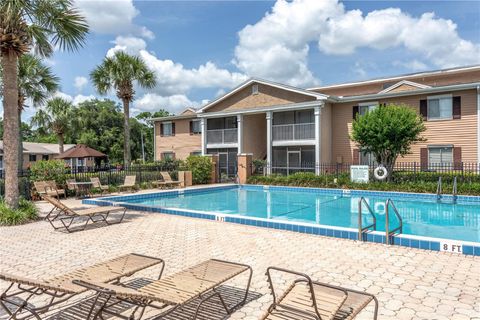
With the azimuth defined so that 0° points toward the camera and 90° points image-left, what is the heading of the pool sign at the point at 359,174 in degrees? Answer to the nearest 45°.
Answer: approximately 0°

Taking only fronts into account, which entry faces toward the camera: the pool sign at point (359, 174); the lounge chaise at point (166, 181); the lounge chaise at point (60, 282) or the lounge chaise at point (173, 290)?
the pool sign

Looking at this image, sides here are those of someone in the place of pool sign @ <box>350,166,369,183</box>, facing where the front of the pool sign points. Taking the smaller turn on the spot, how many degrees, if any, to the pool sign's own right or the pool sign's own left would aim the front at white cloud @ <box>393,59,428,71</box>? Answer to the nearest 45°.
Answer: approximately 180°

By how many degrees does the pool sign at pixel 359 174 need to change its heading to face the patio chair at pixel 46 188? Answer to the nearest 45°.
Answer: approximately 45° to its right

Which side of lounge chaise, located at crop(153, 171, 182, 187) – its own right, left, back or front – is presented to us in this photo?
right

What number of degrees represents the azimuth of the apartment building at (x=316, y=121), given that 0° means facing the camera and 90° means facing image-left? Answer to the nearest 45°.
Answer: approximately 45°

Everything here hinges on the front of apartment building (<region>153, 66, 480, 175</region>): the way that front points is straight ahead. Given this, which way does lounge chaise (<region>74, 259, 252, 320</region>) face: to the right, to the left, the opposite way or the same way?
the opposite way
